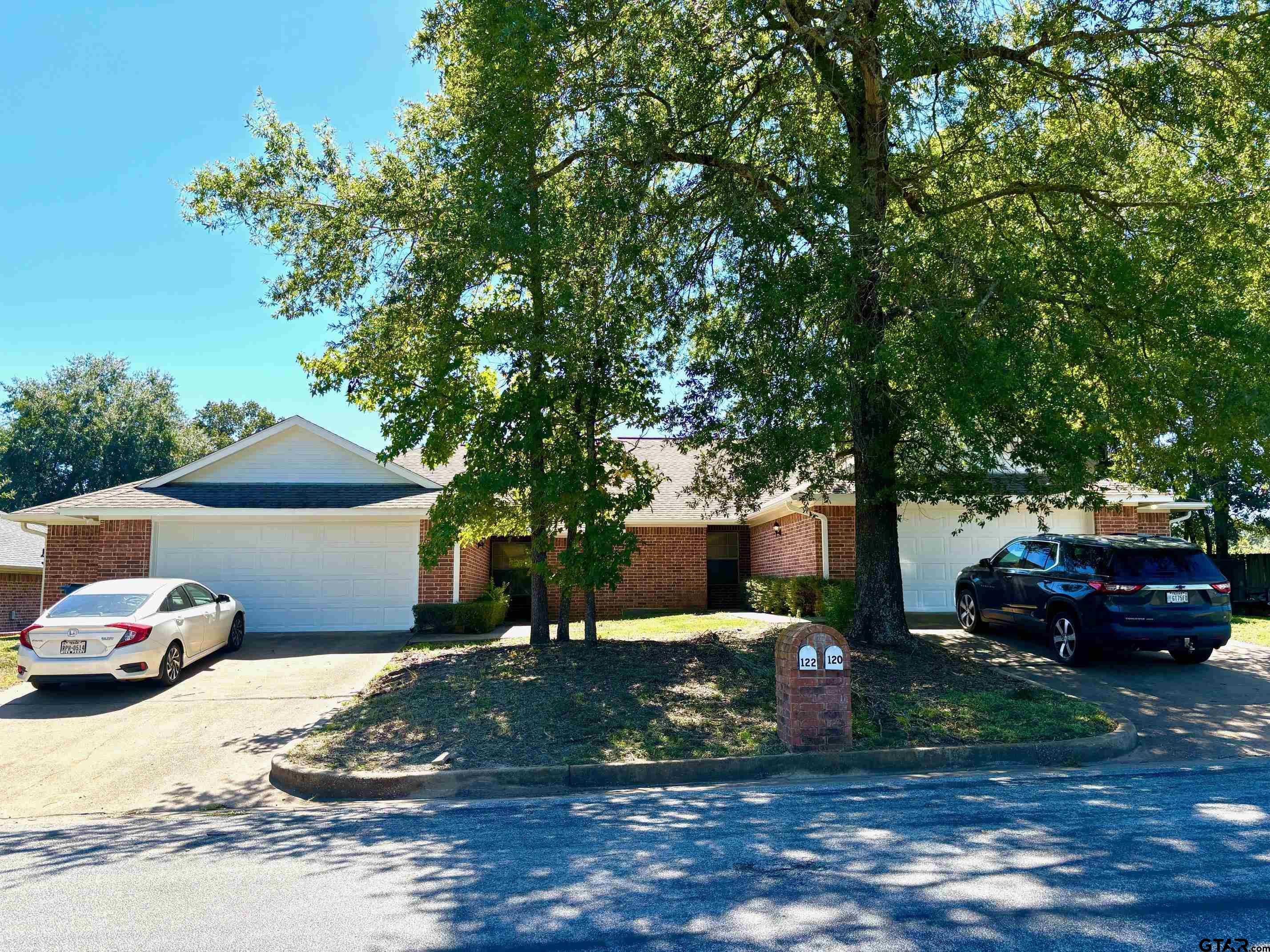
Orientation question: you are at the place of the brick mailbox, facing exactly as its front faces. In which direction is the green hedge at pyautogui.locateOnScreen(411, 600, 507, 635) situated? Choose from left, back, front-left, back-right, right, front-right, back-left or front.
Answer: back-right

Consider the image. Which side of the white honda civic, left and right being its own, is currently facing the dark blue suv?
right

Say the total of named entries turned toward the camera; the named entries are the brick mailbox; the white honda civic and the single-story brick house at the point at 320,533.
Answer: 2

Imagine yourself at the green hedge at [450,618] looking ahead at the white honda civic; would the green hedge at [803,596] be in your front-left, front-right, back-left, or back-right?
back-left

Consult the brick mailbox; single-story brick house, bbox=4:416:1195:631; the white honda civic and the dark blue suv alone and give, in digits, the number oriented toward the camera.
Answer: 2

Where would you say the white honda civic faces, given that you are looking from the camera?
facing away from the viewer and to the right of the viewer

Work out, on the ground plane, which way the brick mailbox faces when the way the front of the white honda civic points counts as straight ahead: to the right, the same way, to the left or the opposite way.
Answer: the opposite way

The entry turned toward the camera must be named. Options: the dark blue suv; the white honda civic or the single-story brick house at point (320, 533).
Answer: the single-story brick house

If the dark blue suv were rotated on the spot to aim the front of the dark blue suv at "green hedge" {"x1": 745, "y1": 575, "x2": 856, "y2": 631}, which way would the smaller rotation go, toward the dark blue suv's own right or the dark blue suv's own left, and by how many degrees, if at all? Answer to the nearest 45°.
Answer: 0° — it already faces it

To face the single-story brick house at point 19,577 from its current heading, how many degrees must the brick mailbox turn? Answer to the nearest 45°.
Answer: approximately 135° to its right

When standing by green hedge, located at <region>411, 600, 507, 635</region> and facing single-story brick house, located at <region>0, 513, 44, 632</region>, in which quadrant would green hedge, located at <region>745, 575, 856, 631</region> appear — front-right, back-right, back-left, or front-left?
back-right

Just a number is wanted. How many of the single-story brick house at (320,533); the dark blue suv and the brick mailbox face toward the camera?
2

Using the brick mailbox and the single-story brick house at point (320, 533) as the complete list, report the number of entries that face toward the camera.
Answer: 2

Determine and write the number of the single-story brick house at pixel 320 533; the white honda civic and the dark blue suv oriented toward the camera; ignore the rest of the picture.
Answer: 1
